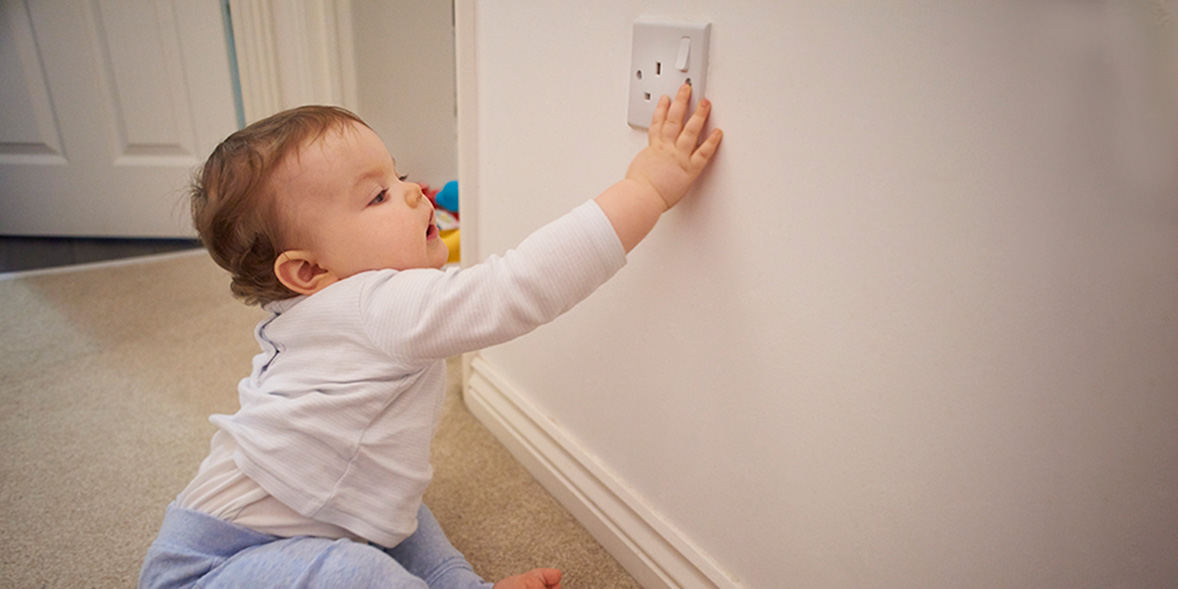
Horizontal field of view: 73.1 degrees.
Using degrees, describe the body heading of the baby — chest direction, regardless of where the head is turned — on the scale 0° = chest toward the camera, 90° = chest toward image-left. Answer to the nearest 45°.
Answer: approximately 270°

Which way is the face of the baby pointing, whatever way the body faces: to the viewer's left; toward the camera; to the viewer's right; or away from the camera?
to the viewer's right

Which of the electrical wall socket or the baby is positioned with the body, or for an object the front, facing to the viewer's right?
the baby

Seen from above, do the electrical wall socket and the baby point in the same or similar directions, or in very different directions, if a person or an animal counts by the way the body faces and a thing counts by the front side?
very different directions

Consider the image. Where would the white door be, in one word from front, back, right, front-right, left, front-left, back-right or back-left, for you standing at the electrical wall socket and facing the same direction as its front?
right

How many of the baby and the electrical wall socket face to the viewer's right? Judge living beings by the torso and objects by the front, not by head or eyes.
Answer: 1
